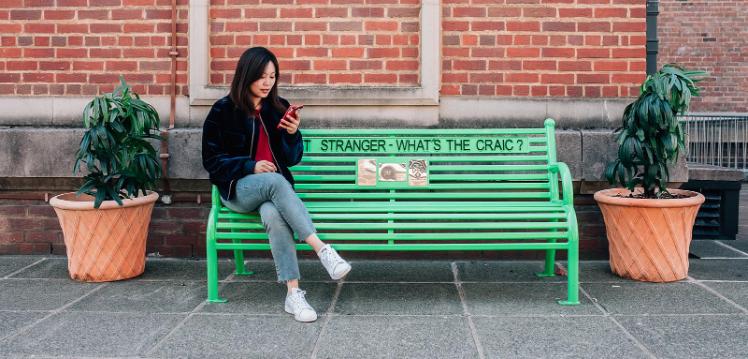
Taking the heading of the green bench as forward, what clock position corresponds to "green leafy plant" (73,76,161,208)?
The green leafy plant is roughly at 3 o'clock from the green bench.

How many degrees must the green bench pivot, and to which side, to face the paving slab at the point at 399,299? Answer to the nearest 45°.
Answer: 0° — it already faces it

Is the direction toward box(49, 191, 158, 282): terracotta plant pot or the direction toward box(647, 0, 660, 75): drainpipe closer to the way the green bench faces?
the terracotta plant pot

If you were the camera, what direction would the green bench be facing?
facing the viewer

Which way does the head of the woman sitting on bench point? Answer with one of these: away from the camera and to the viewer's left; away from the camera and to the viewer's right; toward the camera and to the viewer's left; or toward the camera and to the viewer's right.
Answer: toward the camera and to the viewer's right

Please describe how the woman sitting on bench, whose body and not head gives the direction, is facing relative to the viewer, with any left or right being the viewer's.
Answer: facing the viewer and to the right of the viewer

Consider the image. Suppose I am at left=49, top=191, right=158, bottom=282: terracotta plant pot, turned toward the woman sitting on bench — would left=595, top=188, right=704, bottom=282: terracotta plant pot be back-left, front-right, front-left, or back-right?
front-left

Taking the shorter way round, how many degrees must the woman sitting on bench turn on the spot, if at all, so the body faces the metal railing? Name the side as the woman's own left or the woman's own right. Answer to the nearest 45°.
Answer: approximately 90° to the woman's own left

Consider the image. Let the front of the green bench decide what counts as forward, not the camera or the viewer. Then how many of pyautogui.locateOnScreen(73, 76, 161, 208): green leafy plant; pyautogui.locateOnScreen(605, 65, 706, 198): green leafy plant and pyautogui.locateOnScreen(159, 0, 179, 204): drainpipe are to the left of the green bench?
1
